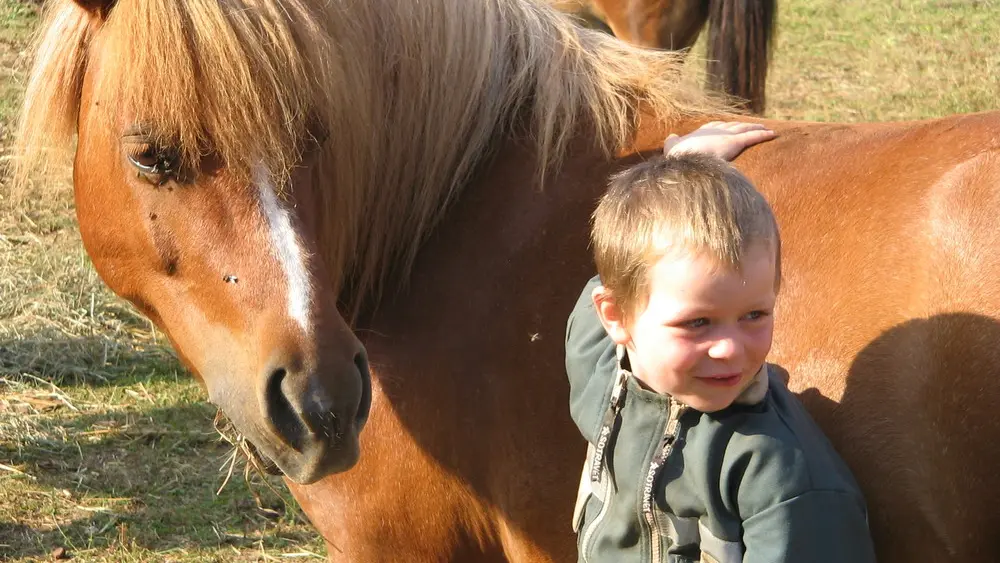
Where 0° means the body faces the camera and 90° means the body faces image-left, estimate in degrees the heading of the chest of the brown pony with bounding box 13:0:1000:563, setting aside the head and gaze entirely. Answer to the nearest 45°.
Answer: approximately 90°

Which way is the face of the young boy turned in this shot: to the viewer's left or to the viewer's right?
to the viewer's right
